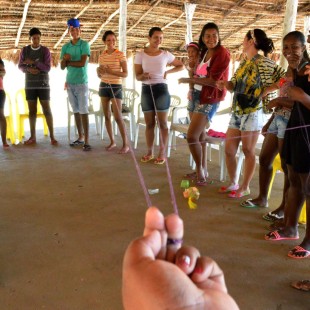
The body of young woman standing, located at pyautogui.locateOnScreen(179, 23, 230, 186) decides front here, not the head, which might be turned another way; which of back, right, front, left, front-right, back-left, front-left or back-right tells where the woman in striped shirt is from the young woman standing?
right

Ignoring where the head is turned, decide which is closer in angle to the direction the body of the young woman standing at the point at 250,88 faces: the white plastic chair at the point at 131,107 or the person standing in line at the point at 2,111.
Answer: the person standing in line

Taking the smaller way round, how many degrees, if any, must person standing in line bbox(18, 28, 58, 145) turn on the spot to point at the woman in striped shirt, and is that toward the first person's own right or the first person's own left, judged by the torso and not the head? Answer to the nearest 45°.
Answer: approximately 45° to the first person's own left

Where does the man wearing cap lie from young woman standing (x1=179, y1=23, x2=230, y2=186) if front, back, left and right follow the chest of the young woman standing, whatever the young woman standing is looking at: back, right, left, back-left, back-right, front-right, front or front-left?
right

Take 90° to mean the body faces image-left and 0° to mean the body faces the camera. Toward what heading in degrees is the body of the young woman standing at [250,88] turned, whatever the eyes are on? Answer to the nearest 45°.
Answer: approximately 45°

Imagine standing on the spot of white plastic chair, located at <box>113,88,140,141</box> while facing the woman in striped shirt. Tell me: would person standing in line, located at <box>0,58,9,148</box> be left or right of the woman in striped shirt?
right

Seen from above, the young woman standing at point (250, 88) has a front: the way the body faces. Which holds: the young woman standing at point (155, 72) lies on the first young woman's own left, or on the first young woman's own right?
on the first young woman's own right
